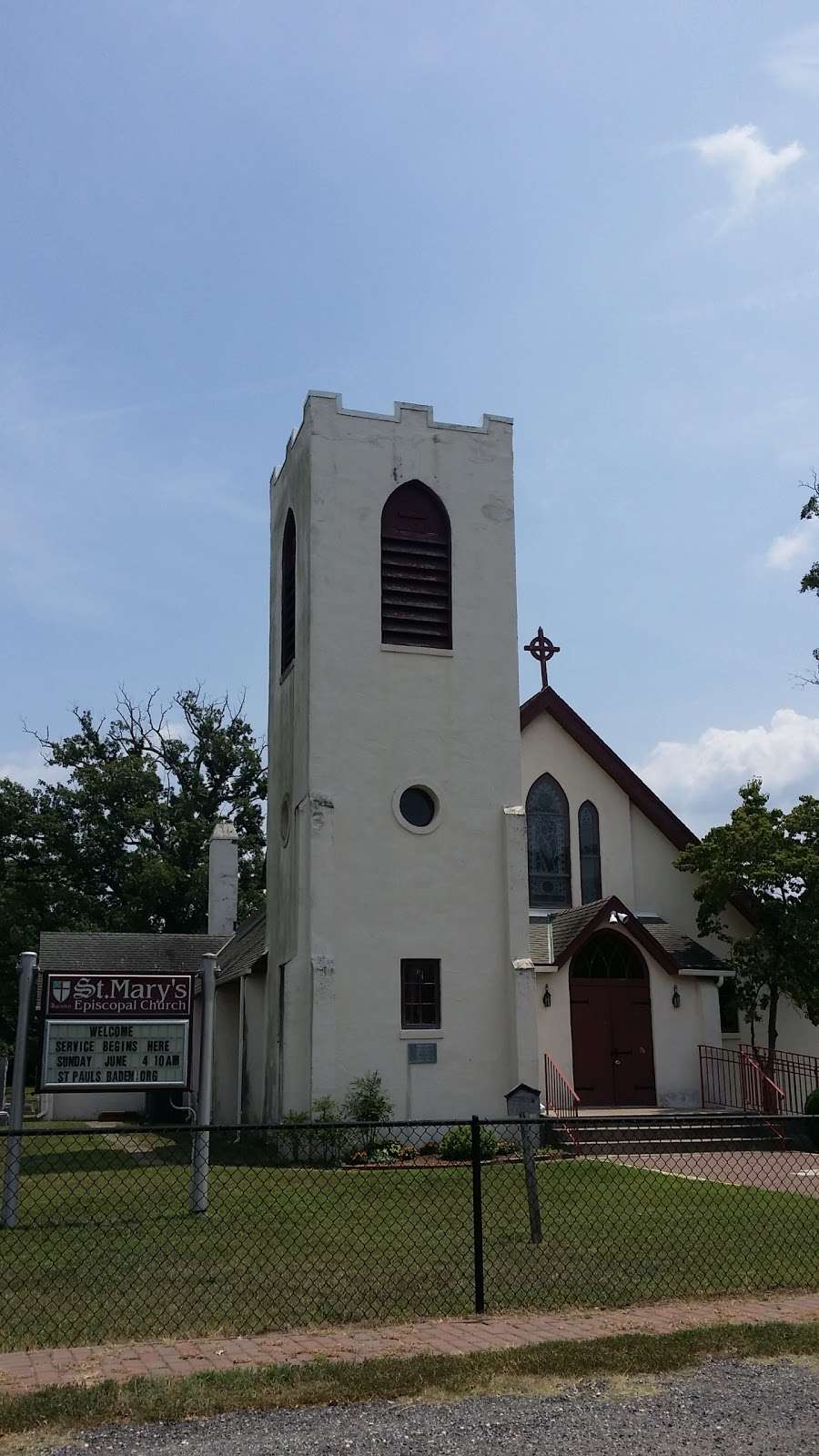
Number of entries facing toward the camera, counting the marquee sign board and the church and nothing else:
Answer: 2

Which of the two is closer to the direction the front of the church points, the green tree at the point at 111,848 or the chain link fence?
the chain link fence

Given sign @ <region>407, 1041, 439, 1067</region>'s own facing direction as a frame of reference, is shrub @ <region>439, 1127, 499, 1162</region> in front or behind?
in front

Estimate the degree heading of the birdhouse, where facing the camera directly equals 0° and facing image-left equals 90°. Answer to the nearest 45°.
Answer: approximately 0°

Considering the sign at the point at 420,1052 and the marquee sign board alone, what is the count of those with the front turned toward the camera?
2

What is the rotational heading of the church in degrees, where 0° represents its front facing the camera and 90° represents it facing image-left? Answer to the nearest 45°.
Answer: approximately 0°

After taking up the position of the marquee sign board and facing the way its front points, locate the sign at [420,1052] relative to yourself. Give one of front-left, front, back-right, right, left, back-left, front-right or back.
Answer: back-left

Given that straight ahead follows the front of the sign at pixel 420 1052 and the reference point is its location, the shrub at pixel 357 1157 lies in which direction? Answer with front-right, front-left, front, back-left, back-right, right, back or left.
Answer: front-right

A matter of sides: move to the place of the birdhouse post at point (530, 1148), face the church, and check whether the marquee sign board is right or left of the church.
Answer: left

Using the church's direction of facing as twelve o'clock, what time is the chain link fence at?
The chain link fence is roughly at 12 o'clock from the church.

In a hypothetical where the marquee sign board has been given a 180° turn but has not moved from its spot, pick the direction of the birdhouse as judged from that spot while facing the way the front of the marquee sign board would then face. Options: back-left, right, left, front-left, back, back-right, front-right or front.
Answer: back-right
